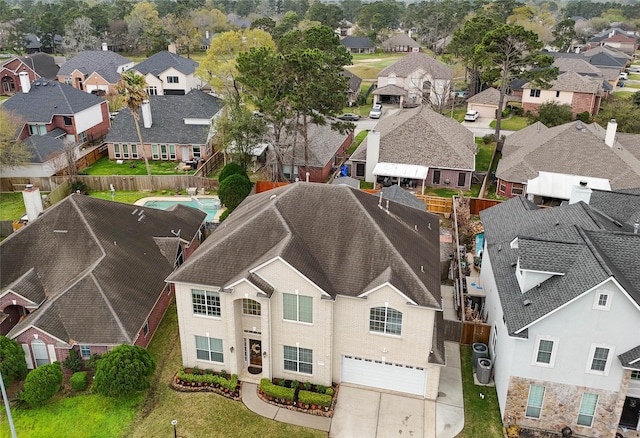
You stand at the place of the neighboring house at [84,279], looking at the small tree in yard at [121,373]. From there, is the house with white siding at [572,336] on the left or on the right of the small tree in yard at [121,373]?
left

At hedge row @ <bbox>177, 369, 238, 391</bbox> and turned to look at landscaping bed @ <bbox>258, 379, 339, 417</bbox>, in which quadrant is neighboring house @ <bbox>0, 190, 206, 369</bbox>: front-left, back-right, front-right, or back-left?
back-left

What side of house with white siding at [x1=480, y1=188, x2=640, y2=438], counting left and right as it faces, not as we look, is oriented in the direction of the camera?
front

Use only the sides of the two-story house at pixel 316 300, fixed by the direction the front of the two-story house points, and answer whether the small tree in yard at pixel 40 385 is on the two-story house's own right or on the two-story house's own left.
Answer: on the two-story house's own right

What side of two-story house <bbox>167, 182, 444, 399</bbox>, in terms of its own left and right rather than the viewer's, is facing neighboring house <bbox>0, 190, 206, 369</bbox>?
right

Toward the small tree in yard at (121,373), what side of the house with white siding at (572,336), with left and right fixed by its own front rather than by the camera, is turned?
right

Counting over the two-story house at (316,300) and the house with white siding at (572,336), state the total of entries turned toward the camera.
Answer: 2

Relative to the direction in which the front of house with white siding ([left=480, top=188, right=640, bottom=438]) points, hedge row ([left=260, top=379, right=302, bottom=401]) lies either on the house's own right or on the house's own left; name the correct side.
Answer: on the house's own right

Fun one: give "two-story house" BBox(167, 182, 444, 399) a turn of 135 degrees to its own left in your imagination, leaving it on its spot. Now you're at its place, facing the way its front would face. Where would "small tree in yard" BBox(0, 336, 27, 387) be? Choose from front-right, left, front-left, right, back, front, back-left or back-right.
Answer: back-left
